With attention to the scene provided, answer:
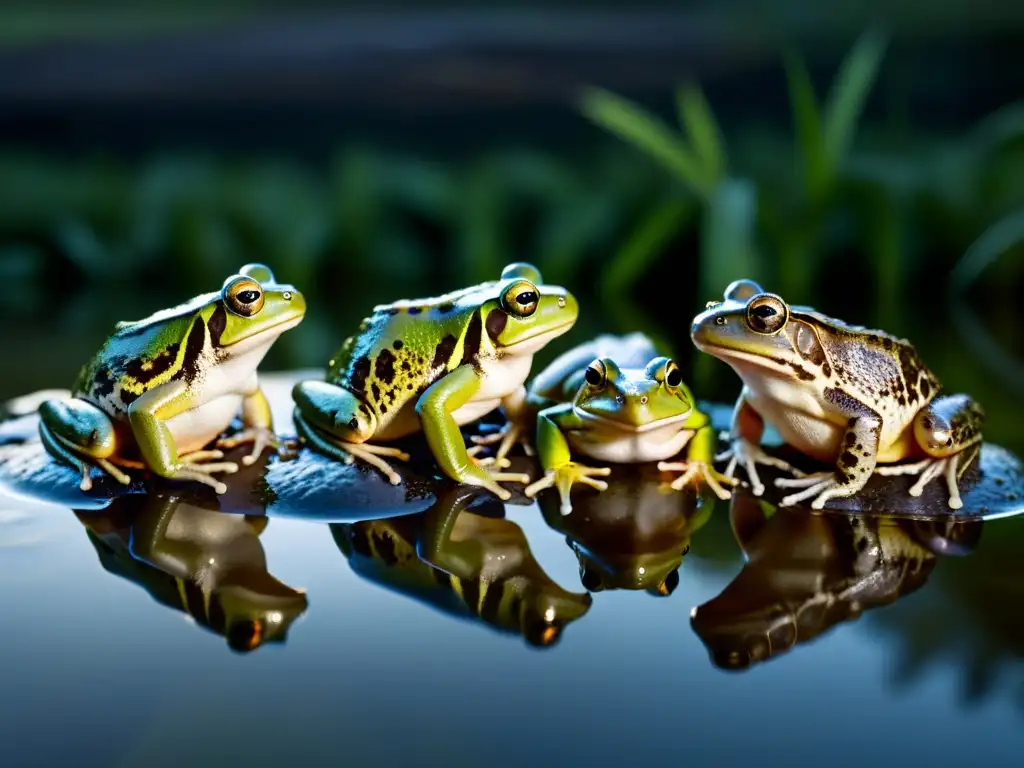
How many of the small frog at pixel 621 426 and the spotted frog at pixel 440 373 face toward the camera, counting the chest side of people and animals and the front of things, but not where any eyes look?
1

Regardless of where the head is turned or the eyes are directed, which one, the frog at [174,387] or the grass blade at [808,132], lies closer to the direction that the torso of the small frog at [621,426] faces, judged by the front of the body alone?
the frog

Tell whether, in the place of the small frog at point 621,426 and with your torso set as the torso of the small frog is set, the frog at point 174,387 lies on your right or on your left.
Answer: on your right

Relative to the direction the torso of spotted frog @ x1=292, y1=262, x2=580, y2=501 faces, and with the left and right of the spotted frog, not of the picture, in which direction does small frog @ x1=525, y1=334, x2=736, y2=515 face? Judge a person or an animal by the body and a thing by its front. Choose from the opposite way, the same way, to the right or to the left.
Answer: to the right

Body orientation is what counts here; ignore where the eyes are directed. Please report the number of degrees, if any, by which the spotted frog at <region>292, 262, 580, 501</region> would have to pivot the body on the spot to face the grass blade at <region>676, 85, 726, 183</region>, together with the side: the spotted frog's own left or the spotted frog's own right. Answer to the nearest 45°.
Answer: approximately 45° to the spotted frog's own left

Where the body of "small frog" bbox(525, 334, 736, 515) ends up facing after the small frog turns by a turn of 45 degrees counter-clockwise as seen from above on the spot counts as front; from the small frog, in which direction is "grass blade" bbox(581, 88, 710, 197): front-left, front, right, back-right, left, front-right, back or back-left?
back-left

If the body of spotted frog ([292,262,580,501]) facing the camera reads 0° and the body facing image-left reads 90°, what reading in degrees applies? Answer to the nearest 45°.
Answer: approximately 270°

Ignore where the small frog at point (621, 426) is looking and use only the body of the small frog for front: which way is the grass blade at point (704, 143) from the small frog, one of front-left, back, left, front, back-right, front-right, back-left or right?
back
